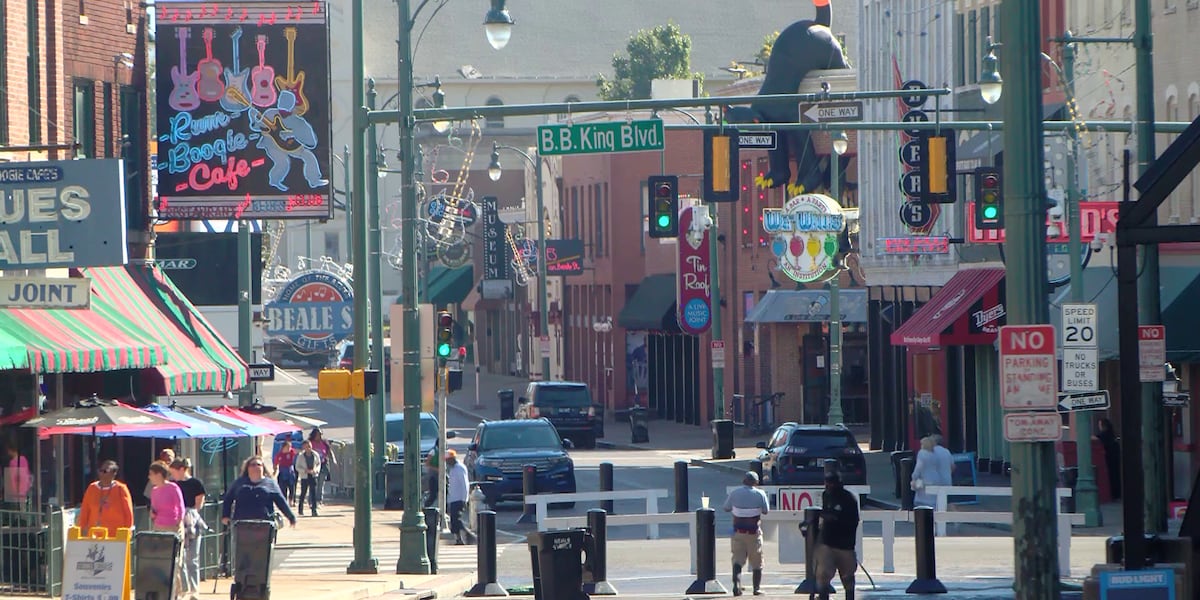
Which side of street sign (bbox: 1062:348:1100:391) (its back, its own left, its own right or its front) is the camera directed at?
front

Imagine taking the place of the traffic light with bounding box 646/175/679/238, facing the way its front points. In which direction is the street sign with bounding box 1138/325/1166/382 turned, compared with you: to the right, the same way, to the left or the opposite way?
the same way

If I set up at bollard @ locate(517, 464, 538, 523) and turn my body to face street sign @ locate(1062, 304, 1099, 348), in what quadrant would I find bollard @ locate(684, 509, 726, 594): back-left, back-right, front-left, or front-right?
front-right

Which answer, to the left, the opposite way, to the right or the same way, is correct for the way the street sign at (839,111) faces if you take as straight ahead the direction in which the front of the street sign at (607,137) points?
the same way

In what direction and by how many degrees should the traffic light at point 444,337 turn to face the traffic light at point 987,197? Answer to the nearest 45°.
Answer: approximately 90° to its left

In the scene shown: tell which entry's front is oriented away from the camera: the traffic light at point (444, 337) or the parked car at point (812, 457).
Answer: the parked car

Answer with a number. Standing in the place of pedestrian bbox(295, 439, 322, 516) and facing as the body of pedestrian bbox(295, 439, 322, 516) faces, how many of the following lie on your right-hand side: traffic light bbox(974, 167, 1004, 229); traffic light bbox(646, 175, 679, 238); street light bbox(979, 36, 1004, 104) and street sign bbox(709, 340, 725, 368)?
0

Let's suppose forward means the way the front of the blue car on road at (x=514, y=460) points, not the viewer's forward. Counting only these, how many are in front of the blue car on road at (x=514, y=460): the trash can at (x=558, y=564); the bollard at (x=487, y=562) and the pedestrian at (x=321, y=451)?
2

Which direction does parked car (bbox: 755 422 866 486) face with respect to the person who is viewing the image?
facing away from the viewer

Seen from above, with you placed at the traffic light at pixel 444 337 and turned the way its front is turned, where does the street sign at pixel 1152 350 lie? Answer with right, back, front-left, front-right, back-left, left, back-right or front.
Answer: front-left

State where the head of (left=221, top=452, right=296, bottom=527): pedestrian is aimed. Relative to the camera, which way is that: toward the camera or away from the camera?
toward the camera

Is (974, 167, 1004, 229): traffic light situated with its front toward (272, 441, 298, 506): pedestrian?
no

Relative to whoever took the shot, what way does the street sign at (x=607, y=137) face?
facing the viewer
